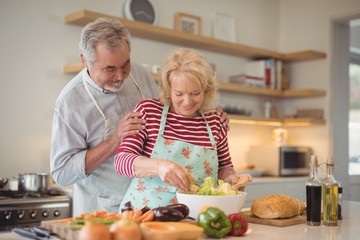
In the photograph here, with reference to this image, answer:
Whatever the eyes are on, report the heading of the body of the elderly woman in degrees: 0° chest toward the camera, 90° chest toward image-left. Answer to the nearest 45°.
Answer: approximately 315°

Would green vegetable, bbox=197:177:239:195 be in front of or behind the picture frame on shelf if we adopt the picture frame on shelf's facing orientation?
in front

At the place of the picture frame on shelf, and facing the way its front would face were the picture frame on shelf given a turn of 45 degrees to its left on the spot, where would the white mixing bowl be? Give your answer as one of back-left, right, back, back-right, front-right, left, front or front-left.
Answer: right

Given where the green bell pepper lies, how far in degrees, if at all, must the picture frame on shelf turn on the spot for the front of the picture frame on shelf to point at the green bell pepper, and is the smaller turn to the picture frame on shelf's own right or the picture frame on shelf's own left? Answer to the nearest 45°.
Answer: approximately 45° to the picture frame on shelf's own right

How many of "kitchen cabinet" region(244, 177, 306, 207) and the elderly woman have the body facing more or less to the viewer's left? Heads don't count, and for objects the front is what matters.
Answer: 0

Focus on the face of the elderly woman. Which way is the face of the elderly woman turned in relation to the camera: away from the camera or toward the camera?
toward the camera

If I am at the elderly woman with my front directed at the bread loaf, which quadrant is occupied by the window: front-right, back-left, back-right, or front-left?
front-left

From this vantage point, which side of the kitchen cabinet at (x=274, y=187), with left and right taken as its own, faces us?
front

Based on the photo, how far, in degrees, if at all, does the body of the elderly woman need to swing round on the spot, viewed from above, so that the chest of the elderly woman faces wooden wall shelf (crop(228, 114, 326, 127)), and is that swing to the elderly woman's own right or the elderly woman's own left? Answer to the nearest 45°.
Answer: approximately 135° to the elderly woman's own left

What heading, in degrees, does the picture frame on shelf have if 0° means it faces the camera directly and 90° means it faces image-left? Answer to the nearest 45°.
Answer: approximately 315°

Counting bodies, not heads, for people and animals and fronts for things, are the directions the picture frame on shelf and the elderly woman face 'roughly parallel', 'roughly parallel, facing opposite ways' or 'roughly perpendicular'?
roughly parallel
